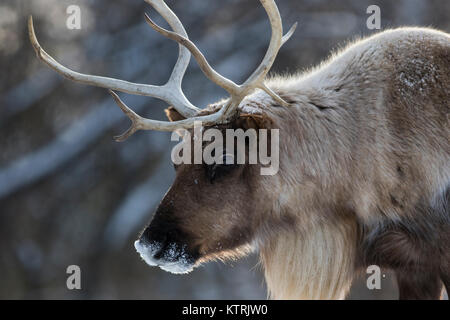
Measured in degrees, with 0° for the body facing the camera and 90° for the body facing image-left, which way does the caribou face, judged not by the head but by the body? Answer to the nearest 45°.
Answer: approximately 90°
